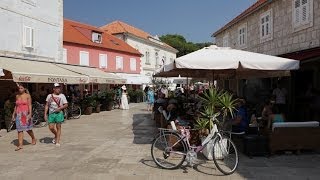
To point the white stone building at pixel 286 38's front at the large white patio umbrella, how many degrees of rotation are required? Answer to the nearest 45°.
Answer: approximately 45° to its left

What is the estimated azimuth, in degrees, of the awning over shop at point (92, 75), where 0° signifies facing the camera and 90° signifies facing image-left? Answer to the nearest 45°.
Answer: approximately 315°

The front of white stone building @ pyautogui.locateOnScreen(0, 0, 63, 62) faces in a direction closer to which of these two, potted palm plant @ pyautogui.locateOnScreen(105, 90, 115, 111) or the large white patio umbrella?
the large white patio umbrella

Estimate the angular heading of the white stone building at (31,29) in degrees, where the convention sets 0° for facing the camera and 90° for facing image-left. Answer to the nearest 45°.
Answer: approximately 315°

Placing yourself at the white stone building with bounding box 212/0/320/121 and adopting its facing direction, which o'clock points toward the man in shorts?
The man in shorts is roughly at 12 o'clock from the white stone building.
